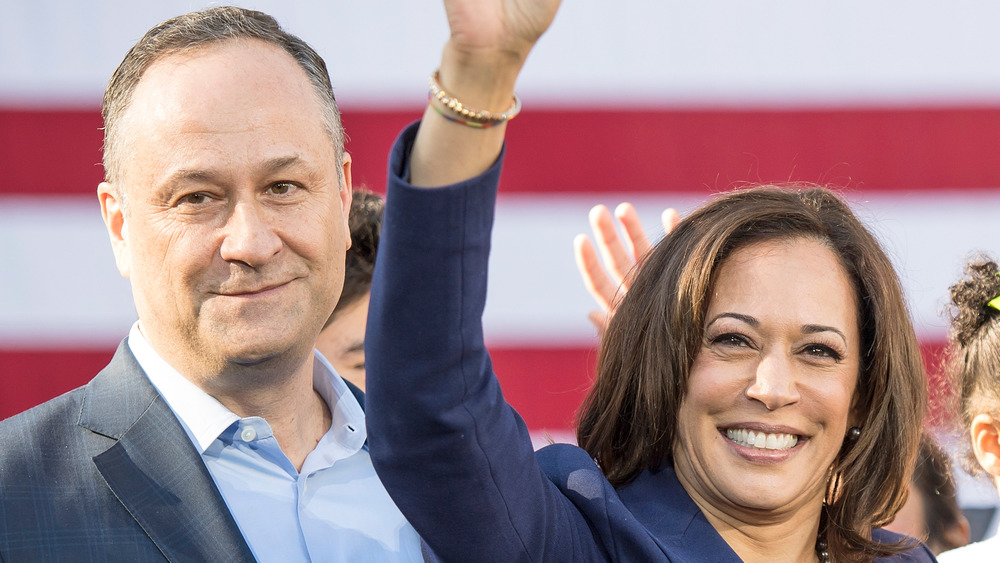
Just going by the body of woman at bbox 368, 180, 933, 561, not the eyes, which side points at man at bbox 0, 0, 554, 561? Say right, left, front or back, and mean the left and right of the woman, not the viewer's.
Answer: right

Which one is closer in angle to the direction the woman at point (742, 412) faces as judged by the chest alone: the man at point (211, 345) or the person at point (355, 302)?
the man

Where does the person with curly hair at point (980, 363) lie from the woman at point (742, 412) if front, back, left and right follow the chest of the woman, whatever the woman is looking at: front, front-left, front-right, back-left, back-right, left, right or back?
back-left

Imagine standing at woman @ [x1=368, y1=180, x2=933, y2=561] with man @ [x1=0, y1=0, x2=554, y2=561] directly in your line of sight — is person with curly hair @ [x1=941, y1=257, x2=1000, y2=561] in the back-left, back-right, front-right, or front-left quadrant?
back-right

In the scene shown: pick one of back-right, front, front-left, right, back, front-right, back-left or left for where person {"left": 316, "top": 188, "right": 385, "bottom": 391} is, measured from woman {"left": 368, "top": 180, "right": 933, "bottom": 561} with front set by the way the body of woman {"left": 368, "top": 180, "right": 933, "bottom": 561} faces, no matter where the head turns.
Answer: back-right

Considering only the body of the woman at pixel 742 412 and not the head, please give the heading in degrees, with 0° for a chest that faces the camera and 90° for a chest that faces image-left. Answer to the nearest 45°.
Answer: approximately 0°

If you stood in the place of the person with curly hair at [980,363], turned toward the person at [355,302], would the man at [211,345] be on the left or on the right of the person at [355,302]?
left

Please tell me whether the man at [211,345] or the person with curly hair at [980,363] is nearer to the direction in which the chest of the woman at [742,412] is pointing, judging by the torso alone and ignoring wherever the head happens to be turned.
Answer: the man
